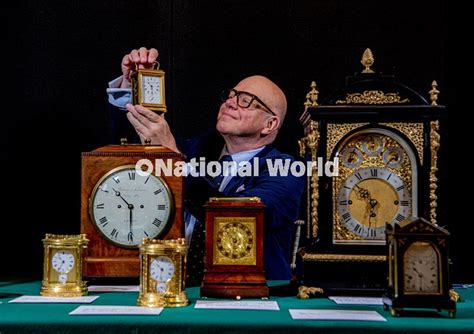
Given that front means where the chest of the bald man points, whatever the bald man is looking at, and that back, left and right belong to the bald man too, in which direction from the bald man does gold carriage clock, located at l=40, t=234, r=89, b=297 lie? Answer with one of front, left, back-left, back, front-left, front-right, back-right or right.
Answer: front

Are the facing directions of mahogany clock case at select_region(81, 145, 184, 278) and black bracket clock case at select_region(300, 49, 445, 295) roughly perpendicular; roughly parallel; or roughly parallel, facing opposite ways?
roughly parallel

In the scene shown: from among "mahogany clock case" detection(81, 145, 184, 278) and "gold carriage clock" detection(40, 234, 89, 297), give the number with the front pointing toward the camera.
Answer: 2

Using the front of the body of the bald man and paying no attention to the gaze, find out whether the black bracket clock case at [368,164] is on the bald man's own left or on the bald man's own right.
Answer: on the bald man's own left

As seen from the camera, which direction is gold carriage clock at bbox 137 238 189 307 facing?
toward the camera

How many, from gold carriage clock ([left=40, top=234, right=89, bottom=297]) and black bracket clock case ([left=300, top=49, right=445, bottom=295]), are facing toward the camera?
2

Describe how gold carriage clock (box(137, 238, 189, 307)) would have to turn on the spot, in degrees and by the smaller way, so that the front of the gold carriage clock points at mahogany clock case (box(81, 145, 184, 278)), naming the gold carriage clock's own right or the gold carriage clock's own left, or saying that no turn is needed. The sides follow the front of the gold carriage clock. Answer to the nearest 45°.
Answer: approximately 135° to the gold carriage clock's own right

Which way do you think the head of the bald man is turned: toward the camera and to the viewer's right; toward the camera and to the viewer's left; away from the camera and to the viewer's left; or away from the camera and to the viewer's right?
toward the camera and to the viewer's left

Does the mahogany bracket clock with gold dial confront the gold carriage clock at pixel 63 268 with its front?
no

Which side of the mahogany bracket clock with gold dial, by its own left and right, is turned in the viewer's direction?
front

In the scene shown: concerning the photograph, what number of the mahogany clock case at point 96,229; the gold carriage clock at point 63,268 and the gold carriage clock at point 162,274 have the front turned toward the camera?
3

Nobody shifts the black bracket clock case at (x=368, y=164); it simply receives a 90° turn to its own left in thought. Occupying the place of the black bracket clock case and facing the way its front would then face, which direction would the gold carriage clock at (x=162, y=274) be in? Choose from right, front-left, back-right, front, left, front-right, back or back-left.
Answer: back-right

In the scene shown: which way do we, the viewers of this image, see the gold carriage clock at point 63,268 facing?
facing the viewer

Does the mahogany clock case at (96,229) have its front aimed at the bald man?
no

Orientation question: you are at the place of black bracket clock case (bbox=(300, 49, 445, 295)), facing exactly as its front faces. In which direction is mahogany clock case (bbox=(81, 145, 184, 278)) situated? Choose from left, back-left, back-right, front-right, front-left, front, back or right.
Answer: right

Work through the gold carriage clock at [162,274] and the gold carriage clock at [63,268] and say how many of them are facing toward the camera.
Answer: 2
